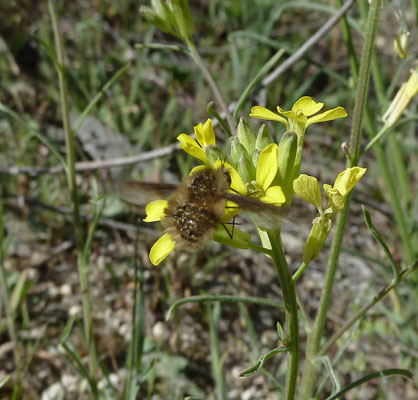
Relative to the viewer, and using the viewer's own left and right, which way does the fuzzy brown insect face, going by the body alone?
facing away from the viewer and to the right of the viewer
